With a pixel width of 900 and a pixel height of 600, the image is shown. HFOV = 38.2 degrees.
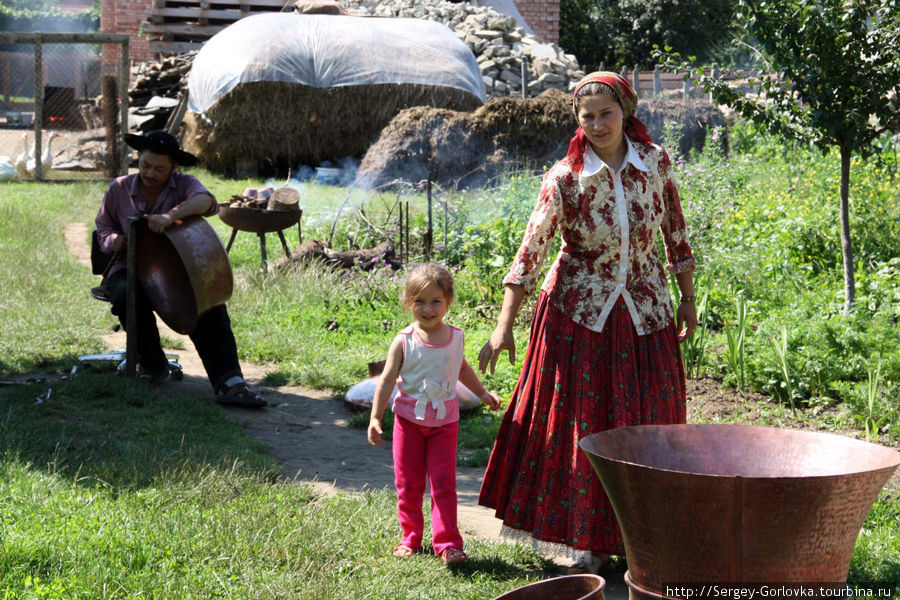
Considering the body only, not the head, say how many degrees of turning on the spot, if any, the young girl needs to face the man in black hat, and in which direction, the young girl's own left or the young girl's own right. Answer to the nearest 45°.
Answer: approximately 135° to the young girl's own right

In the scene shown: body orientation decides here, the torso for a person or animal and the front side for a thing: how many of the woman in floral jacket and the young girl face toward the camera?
2

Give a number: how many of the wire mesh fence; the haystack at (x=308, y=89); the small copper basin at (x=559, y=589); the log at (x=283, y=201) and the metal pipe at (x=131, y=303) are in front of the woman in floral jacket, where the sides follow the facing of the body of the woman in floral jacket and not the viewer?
1

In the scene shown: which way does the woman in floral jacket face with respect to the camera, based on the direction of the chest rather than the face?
toward the camera

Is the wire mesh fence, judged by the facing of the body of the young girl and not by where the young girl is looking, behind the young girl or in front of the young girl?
behind

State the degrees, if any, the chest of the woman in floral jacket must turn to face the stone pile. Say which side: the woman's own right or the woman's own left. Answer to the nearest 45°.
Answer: approximately 180°

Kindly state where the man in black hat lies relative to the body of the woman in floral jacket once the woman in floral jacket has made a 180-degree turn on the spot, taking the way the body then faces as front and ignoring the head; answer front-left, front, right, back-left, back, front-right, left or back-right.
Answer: front-left

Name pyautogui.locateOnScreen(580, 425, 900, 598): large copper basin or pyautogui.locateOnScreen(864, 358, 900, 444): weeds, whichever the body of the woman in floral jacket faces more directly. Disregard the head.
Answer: the large copper basin

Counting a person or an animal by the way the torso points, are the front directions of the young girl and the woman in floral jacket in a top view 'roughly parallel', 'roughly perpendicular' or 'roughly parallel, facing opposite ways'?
roughly parallel

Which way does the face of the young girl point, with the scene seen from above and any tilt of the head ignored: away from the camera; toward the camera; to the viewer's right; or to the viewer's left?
toward the camera
